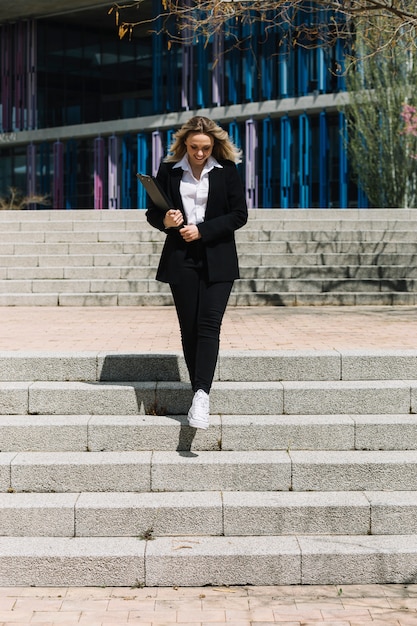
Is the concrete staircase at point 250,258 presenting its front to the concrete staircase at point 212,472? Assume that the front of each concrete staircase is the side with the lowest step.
yes

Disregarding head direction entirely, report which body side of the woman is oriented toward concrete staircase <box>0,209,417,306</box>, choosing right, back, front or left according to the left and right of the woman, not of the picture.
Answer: back

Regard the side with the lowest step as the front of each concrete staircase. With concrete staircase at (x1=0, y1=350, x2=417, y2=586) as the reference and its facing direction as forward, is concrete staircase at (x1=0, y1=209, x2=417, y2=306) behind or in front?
behind

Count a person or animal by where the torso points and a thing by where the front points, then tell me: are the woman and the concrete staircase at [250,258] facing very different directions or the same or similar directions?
same or similar directions

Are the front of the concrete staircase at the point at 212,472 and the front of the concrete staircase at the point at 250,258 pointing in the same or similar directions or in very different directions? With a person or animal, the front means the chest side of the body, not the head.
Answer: same or similar directions

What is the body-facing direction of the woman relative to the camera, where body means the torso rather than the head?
toward the camera

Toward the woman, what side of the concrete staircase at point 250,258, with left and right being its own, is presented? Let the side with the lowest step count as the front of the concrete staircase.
front

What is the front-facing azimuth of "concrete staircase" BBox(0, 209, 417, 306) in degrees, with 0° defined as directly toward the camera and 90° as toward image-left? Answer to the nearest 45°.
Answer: approximately 0°

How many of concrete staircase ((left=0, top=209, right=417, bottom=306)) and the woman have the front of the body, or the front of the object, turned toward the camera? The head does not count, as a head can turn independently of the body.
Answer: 2
